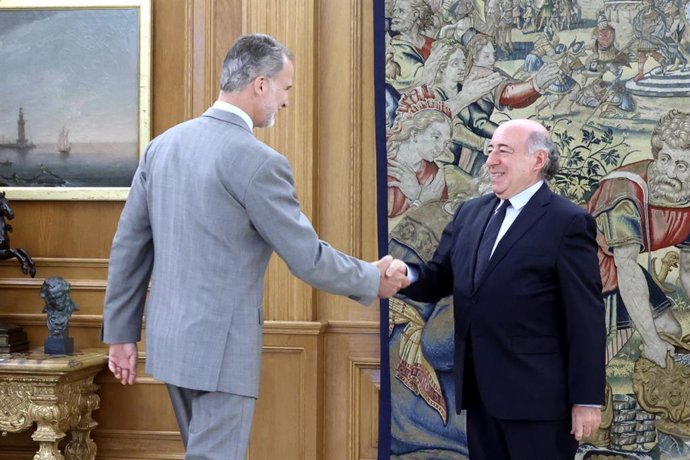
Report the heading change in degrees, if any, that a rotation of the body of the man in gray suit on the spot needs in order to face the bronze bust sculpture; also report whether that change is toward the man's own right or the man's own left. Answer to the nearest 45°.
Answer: approximately 90° to the man's own left

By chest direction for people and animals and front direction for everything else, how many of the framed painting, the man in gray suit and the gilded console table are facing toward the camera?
2

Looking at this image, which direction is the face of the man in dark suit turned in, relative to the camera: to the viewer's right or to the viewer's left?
to the viewer's left

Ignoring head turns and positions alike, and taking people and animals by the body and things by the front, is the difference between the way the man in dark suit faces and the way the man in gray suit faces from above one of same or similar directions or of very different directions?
very different directions

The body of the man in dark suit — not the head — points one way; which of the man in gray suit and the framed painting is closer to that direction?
the man in gray suit

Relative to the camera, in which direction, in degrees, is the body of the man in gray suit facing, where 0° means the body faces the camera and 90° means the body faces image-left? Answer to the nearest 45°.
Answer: approximately 225°

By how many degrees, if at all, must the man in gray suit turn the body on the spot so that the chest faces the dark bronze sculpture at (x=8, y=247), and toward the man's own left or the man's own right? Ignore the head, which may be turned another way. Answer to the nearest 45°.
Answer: approximately 90° to the man's own left

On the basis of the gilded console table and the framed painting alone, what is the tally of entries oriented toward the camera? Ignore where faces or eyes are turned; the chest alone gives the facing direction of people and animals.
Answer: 2
